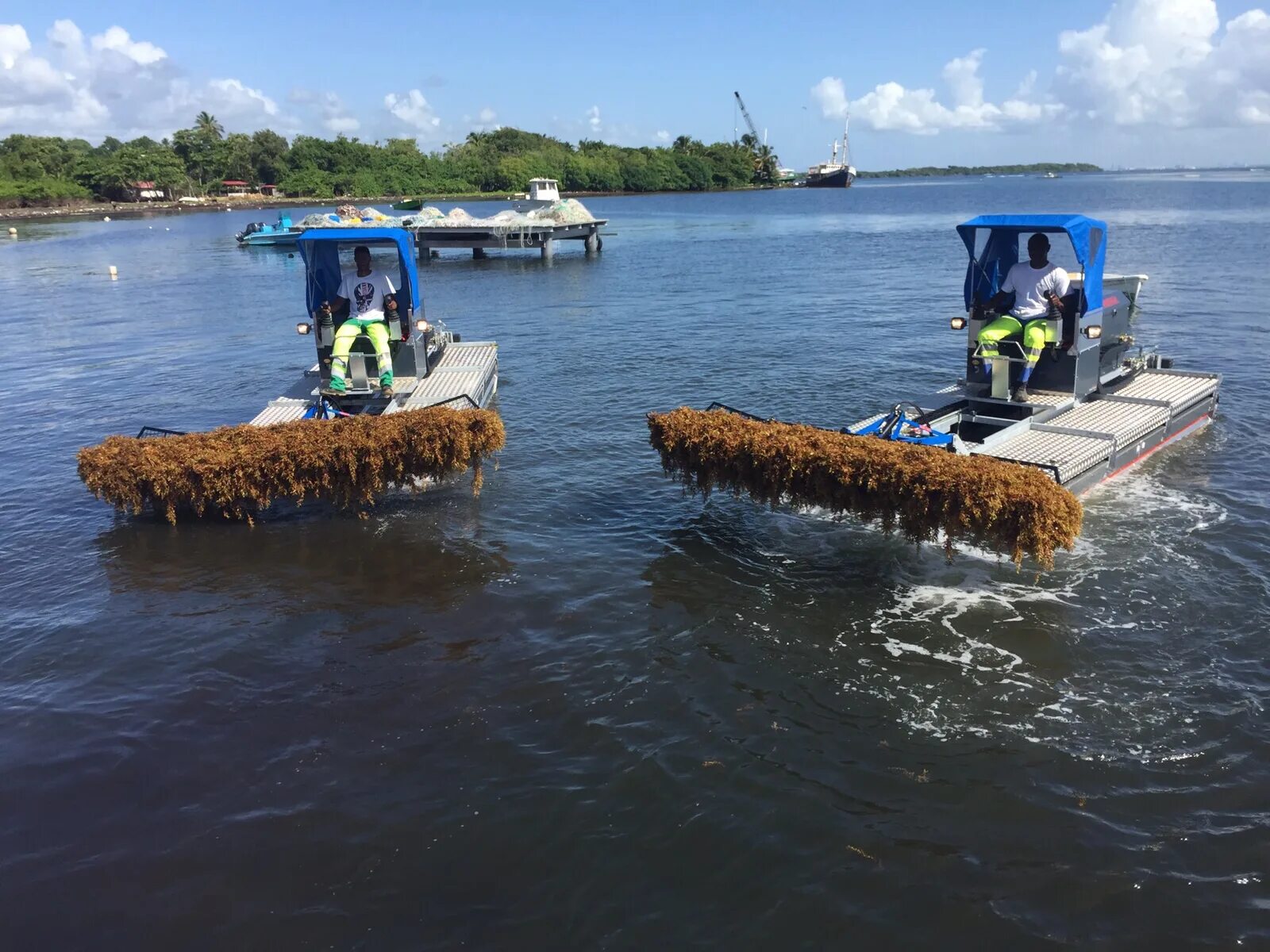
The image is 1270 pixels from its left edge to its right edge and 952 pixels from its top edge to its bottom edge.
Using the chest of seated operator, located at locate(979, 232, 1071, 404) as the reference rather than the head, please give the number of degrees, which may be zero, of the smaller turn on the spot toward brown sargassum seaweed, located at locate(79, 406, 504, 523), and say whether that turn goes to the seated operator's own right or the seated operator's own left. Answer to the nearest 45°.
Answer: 0° — they already face it

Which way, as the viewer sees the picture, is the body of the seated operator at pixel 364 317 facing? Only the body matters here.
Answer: toward the camera

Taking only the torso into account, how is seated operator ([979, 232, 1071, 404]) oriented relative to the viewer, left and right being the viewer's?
facing the viewer and to the left of the viewer

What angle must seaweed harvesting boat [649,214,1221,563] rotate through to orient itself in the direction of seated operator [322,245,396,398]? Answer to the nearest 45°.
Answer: approximately 45° to its right

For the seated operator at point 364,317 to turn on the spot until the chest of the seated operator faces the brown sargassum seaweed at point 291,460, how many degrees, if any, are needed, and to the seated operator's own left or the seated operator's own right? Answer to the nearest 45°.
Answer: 0° — they already face it

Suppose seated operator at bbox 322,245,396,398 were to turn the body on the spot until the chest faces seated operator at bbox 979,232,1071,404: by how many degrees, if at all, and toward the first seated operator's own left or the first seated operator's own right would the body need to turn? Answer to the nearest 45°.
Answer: approximately 45° to the first seated operator's own left

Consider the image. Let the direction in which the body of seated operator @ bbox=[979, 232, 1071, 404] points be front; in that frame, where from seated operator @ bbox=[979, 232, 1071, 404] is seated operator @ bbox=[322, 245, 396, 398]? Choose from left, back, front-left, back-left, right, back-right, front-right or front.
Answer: front-right

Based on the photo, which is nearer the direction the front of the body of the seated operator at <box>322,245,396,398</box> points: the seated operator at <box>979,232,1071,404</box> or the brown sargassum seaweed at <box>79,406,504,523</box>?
the brown sargassum seaweed

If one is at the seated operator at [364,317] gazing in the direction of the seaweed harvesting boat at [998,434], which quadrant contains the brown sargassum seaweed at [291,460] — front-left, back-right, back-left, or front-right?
front-right
